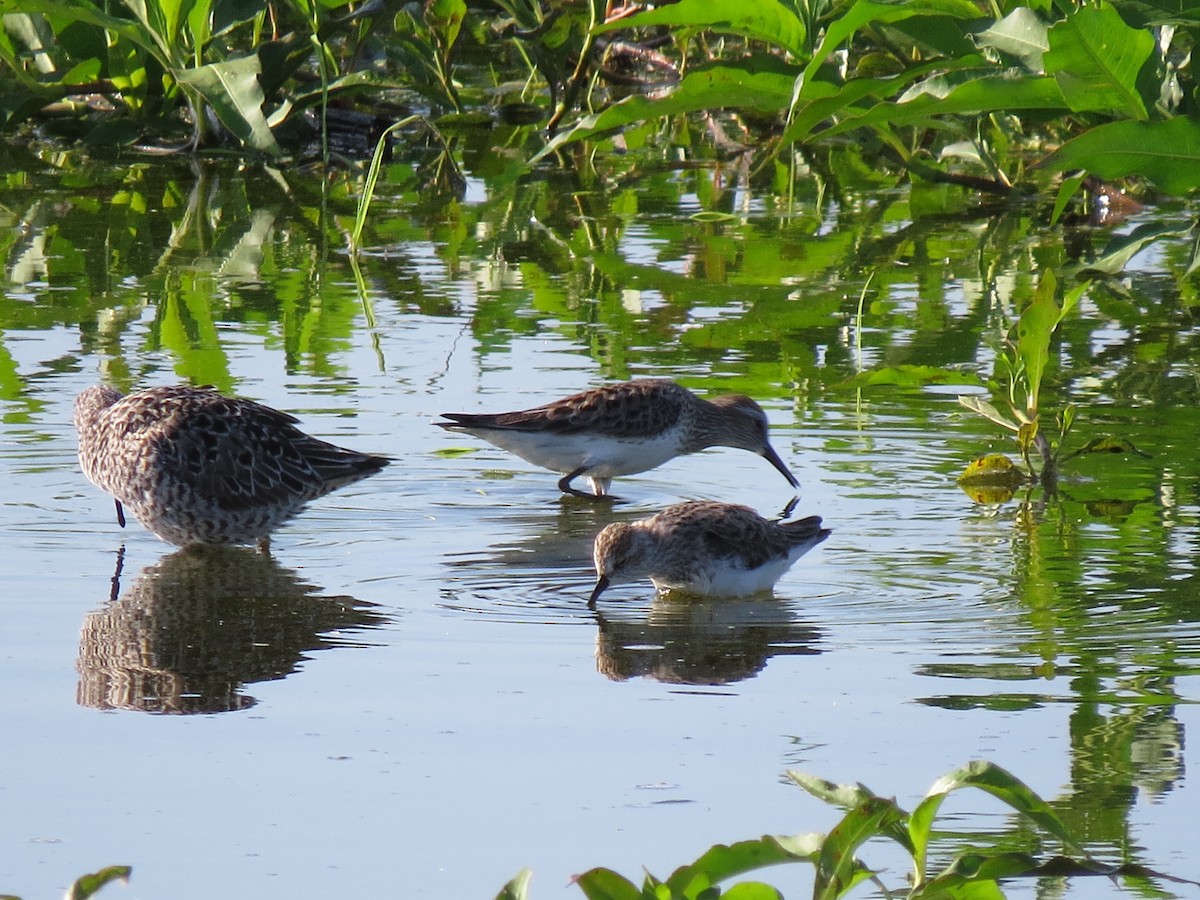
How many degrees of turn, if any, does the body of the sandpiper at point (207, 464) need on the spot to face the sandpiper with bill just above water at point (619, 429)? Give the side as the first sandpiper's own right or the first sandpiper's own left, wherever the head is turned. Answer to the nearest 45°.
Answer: approximately 180°

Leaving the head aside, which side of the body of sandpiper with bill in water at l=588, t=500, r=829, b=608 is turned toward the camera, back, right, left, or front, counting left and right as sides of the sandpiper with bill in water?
left

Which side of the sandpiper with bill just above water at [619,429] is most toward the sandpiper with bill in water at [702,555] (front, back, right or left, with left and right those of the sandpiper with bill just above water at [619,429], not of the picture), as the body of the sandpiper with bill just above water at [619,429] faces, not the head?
right

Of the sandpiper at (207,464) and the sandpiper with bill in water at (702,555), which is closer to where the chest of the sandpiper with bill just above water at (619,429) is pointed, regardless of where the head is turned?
the sandpiper with bill in water

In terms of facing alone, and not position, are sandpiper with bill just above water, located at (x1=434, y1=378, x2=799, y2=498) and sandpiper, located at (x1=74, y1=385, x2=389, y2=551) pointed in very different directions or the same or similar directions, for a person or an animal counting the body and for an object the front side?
very different directions

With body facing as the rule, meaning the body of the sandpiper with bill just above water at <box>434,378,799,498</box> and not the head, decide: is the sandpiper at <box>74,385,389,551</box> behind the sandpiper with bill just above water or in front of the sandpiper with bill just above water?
behind

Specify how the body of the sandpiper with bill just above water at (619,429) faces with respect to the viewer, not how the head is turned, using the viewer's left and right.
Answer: facing to the right of the viewer

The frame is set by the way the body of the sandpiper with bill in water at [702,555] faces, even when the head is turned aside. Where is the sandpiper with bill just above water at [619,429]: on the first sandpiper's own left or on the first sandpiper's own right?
on the first sandpiper's own right

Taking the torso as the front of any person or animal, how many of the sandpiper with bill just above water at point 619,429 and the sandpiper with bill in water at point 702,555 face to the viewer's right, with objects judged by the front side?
1

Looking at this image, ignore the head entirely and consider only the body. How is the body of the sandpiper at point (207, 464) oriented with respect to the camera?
to the viewer's left
